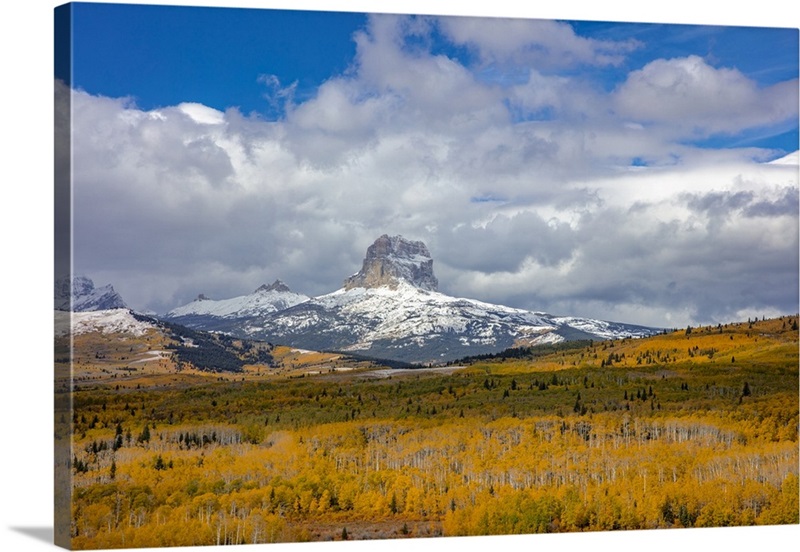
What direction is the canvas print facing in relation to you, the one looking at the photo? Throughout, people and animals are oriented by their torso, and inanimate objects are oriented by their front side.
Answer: facing the viewer and to the right of the viewer
